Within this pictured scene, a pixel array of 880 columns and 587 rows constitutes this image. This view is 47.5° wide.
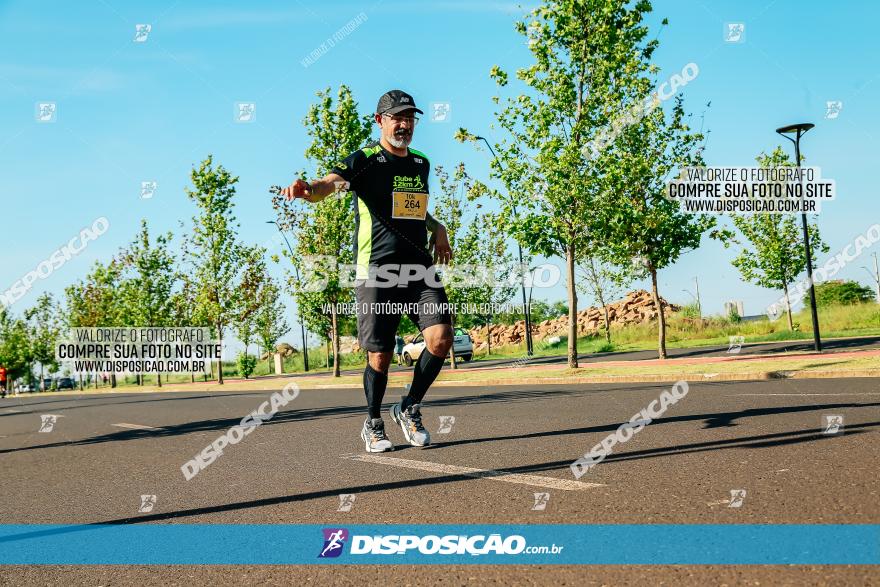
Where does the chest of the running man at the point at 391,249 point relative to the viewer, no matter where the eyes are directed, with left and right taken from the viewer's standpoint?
facing the viewer and to the right of the viewer

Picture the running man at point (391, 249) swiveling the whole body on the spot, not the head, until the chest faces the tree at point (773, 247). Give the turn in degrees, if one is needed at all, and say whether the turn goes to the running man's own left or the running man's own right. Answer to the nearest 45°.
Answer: approximately 90° to the running man's own left

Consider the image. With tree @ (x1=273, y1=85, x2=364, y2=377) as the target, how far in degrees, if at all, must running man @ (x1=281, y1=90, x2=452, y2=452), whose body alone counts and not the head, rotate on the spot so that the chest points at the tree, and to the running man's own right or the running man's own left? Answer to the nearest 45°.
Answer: approximately 135° to the running man's own left

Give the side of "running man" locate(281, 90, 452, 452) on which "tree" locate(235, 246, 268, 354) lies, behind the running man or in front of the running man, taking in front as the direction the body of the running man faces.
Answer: behind

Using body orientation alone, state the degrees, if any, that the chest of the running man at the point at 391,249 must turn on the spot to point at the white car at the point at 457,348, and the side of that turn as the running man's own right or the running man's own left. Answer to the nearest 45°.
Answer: approximately 135° to the running man's own left

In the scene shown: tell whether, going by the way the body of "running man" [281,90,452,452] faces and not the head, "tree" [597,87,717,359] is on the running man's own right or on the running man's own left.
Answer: on the running man's own left

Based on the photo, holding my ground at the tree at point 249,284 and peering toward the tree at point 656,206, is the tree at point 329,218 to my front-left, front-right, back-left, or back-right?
front-right

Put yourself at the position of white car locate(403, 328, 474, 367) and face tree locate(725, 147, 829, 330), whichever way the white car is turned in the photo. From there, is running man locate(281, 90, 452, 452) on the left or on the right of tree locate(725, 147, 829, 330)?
right

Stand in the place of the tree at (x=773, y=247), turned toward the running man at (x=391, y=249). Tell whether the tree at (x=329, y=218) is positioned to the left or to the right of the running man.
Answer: right
